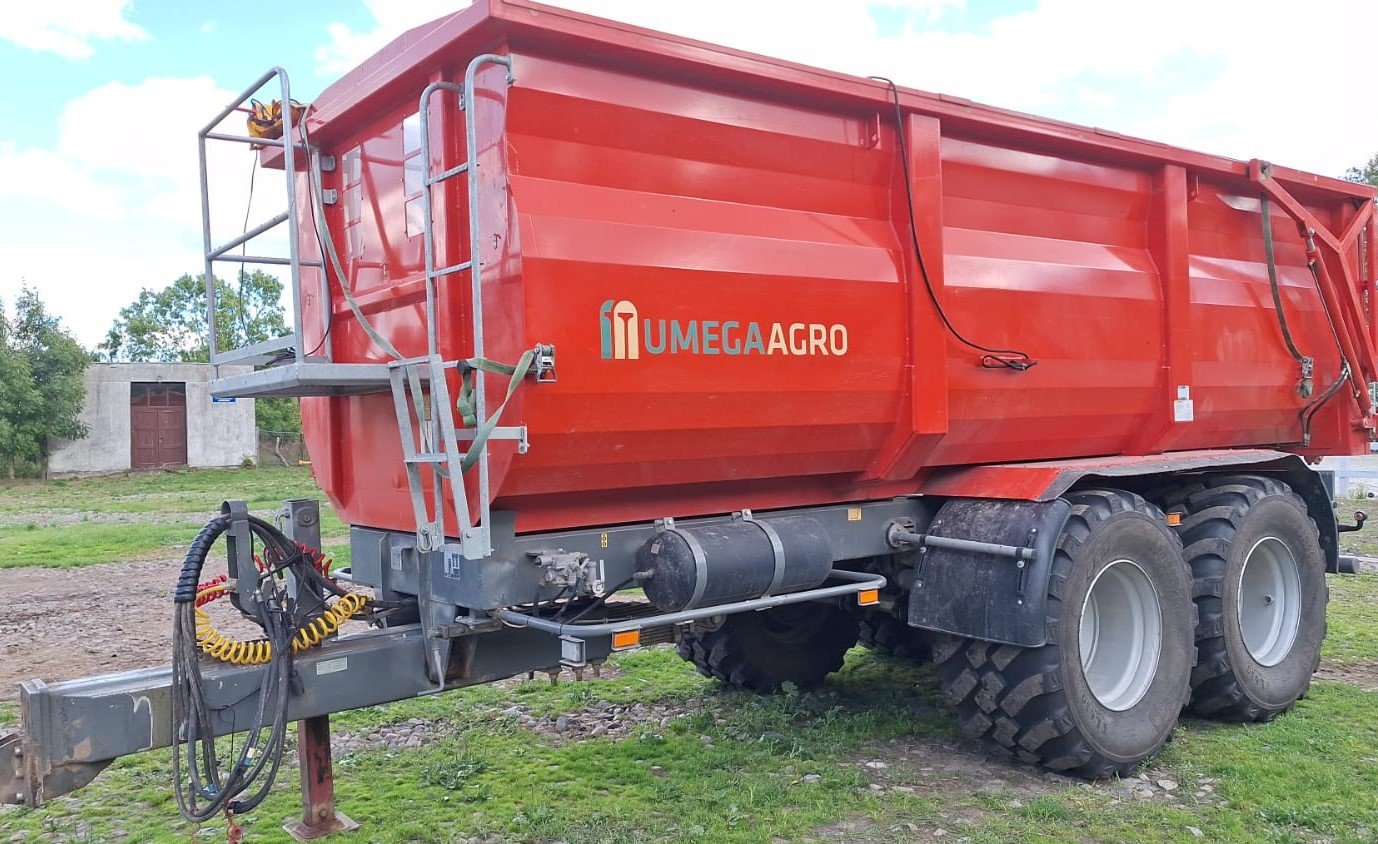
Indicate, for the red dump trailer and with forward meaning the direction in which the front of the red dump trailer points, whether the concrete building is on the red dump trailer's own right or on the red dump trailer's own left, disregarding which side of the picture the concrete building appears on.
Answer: on the red dump trailer's own right

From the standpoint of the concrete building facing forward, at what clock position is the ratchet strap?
The ratchet strap is roughly at 12 o'clock from the concrete building.

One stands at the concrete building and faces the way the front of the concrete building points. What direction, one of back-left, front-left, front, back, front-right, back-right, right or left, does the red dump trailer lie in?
front

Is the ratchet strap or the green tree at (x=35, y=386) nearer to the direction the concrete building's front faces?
the ratchet strap

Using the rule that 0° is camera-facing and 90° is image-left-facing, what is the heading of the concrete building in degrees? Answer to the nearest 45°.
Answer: approximately 0°

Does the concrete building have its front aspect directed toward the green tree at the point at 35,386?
no

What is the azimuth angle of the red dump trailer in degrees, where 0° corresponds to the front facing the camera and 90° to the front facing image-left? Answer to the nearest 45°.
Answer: approximately 45°

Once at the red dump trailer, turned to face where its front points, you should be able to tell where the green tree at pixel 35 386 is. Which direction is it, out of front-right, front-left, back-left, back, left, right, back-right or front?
right

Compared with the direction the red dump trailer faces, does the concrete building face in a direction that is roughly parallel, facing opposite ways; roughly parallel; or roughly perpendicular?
roughly perpendicular

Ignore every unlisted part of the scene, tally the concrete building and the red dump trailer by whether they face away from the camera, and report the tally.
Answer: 0
